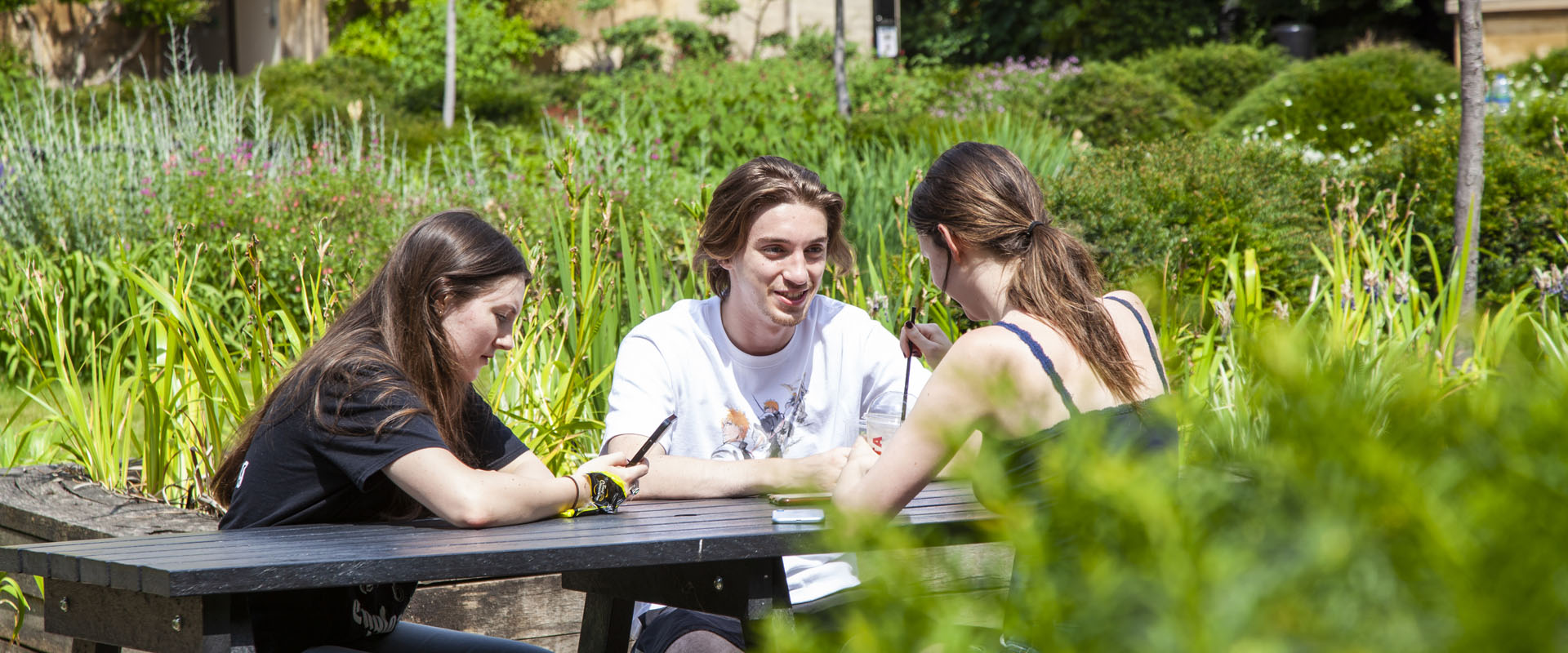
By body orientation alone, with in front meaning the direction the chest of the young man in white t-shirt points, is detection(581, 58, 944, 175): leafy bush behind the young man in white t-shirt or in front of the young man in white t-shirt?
behind

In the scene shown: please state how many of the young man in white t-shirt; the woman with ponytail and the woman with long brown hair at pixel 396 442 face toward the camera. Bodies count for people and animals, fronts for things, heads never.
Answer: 1

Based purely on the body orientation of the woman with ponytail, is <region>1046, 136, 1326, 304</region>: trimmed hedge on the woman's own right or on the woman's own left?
on the woman's own right

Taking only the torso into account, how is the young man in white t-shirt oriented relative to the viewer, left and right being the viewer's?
facing the viewer

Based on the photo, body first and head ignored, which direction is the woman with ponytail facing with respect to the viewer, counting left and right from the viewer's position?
facing away from the viewer and to the left of the viewer

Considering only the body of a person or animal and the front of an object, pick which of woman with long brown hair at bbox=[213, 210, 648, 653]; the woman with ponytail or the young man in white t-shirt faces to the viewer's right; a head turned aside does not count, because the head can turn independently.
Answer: the woman with long brown hair

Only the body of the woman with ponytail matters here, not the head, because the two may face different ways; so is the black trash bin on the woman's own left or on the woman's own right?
on the woman's own right

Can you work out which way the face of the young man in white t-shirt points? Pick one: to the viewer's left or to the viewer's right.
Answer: to the viewer's right

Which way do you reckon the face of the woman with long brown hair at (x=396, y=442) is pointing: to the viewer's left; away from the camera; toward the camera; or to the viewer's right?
to the viewer's right

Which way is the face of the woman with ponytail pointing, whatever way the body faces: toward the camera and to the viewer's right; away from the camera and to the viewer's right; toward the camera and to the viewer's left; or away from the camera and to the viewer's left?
away from the camera and to the viewer's left

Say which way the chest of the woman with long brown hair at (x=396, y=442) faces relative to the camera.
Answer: to the viewer's right

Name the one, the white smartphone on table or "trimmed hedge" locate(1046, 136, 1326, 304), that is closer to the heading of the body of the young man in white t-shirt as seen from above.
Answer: the white smartphone on table

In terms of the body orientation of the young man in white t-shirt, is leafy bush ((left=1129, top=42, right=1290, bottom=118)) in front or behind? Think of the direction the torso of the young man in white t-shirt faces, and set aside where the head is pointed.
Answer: behind

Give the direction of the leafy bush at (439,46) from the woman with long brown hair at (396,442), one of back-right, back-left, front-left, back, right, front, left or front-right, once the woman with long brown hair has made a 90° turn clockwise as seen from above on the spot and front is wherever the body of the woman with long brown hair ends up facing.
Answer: back

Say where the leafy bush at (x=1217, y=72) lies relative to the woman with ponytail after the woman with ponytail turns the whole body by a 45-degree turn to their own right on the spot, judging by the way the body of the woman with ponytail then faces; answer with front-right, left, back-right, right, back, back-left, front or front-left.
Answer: front
